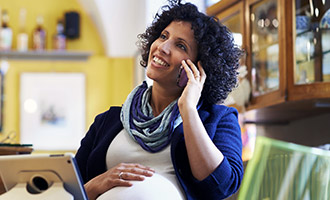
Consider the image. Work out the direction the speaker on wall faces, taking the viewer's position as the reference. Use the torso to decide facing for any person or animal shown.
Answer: facing the viewer

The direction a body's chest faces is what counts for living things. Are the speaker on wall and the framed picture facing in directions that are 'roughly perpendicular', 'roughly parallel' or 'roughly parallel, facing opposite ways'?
roughly parallel

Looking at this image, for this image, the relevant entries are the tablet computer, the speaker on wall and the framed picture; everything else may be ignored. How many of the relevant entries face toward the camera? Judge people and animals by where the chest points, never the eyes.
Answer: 2

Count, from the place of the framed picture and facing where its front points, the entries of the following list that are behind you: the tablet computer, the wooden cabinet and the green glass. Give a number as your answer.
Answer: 0

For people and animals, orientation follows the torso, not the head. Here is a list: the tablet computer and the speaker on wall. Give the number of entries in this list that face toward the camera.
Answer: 1

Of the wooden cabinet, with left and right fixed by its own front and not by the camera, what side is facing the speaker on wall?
right

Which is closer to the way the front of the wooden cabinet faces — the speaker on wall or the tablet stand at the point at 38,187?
the tablet stand

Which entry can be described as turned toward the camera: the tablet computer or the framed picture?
the framed picture

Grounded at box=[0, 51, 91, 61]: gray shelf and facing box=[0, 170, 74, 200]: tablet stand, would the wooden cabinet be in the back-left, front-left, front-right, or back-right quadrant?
front-left

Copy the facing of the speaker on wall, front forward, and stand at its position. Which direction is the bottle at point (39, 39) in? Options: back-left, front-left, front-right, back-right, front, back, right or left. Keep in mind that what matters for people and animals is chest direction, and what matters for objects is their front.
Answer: right

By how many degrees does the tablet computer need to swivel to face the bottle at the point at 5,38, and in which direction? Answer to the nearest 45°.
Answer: approximately 45° to its left

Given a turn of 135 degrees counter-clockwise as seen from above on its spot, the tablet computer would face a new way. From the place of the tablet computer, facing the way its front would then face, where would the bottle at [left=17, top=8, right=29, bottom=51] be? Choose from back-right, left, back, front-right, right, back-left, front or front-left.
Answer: right

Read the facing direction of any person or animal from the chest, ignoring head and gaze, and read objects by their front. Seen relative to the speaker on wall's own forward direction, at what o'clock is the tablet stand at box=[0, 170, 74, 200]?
The tablet stand is roughly at 12 o'clock from the speaker on wall.

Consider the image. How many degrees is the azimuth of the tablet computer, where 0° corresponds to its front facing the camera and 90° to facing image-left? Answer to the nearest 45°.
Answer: approximately 225°
